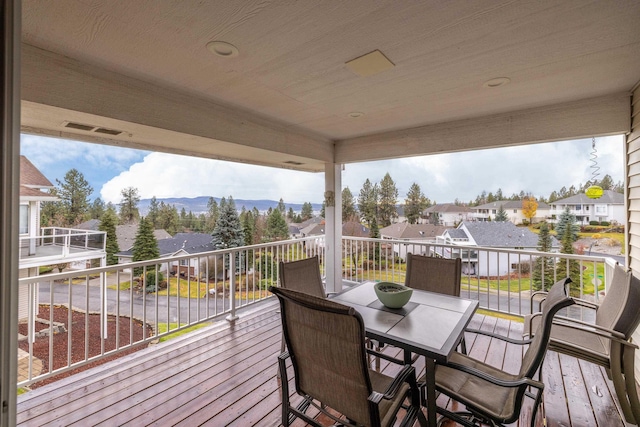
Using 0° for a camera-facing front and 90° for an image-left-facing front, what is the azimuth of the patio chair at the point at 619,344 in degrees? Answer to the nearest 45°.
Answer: approximately 90°

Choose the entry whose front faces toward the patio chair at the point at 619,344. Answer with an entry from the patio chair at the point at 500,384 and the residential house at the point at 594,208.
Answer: the residential house

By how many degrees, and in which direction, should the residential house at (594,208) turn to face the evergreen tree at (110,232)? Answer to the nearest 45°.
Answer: approximately 45° to its right

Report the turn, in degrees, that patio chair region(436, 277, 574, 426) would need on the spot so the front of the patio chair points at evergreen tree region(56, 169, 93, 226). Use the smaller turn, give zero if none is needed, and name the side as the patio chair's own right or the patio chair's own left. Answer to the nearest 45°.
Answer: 0° — it already faces it

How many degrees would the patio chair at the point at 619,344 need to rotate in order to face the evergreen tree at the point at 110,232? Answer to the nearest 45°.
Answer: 0° — it already faces it

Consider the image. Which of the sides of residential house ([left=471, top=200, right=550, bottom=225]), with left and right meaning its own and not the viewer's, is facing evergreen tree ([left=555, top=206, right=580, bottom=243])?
left

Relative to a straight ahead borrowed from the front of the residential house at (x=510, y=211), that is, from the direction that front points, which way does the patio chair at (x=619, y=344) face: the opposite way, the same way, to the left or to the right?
to the right

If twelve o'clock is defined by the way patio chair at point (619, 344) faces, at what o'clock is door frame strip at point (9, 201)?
The door frame strip is roughly at 10 o'clock from the patio chair.

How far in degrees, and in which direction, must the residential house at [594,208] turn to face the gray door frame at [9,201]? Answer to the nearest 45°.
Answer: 0° — it already faces it

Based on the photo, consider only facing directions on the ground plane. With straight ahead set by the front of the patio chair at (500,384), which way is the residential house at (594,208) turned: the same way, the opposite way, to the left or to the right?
to the left
